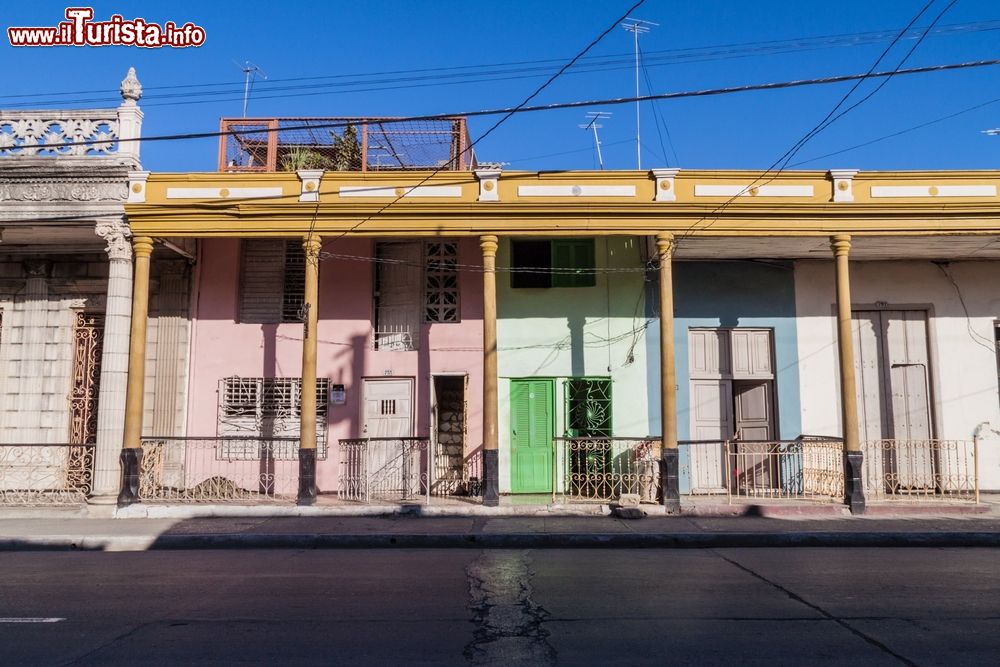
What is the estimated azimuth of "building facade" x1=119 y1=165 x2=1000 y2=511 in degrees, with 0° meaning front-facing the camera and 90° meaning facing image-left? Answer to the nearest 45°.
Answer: approximately 0°
